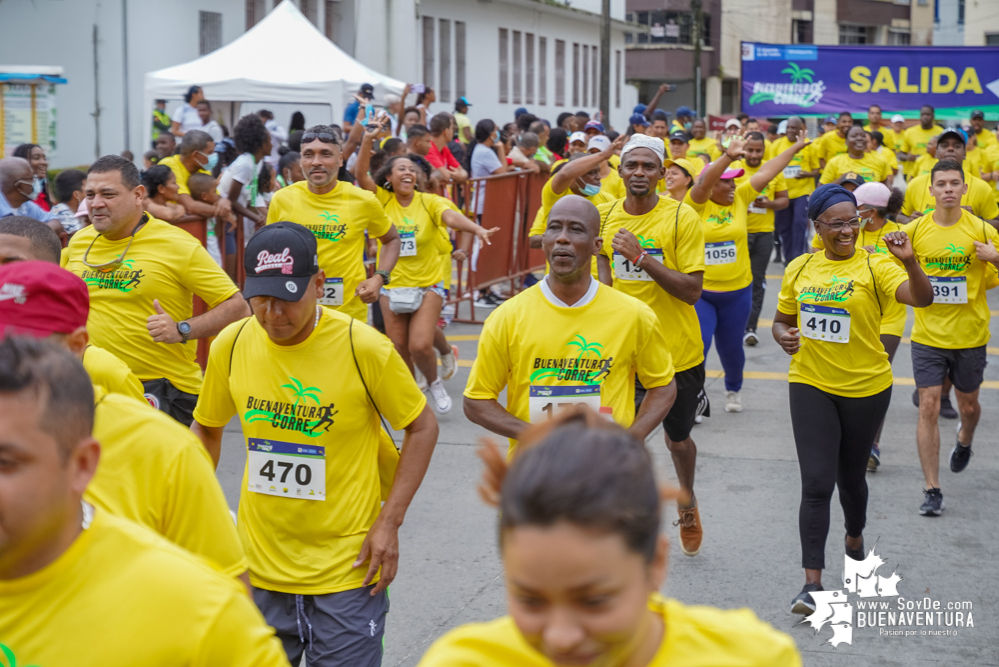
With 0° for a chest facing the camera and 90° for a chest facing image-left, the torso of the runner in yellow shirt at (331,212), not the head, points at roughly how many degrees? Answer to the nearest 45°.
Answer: approximately 0°

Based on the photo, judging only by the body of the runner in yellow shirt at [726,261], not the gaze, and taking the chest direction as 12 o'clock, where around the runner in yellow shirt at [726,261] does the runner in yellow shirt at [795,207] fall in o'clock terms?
the runner in yellow shirt at [795,207] is roughly at 6 o'clock from the runner in yellow shirt at [726,261].

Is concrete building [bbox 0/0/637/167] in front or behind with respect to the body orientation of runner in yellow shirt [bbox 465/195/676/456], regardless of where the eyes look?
behind

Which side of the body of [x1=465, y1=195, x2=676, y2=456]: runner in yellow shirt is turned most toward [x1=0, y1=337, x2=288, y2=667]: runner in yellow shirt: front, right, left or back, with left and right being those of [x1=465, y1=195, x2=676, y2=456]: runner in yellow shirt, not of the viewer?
front

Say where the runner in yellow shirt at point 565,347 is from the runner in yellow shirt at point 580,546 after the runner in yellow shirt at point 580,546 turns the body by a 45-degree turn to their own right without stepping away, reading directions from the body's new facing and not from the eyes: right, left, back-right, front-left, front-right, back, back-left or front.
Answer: back-right

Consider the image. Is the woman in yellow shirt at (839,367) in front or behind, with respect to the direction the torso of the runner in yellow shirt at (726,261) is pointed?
in front

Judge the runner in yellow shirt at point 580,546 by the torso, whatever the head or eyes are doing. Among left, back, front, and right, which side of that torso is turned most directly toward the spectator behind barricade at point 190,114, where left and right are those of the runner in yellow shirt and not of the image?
back
